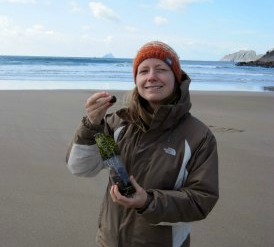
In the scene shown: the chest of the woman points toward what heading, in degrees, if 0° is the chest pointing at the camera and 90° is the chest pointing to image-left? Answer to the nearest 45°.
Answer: approximately 45°
